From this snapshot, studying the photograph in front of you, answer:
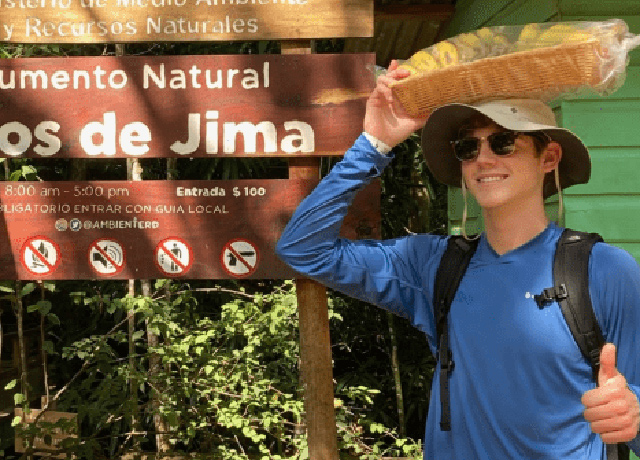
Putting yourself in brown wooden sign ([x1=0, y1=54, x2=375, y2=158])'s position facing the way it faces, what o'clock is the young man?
The young man is roughly at 11 o'clock from the brown wooden sign.

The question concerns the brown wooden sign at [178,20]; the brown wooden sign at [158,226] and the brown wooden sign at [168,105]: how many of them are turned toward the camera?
3

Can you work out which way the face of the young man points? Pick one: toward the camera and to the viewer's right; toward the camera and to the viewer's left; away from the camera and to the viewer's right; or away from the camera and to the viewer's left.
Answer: toward the camera and to the viewer's left

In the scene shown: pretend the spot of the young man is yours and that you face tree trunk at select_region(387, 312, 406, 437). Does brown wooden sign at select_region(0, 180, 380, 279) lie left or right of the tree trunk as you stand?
left

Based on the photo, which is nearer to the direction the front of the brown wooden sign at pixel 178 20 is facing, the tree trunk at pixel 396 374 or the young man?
the young man

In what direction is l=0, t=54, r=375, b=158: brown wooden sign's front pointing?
toward the camera

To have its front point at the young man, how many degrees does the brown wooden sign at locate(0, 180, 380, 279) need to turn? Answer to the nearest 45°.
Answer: approximately 45° to its left

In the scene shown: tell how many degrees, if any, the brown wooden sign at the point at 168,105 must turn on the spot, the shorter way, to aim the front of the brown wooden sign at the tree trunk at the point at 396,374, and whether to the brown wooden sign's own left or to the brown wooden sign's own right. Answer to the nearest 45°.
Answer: approximately 135° to the brown wooden sign's own left

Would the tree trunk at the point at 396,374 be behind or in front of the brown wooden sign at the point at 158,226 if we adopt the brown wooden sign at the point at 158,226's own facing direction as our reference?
behind

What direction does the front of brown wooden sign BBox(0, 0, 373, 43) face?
toward the camera
